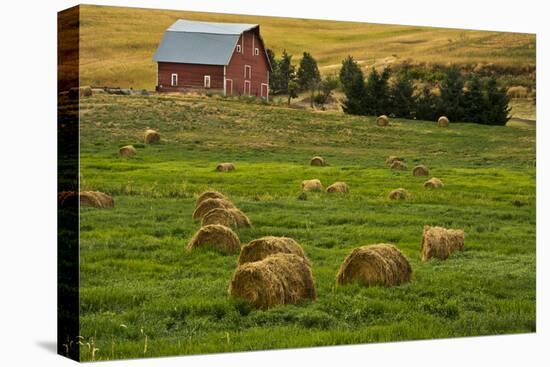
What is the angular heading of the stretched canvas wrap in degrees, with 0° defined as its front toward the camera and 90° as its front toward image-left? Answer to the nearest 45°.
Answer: approximately 315°
